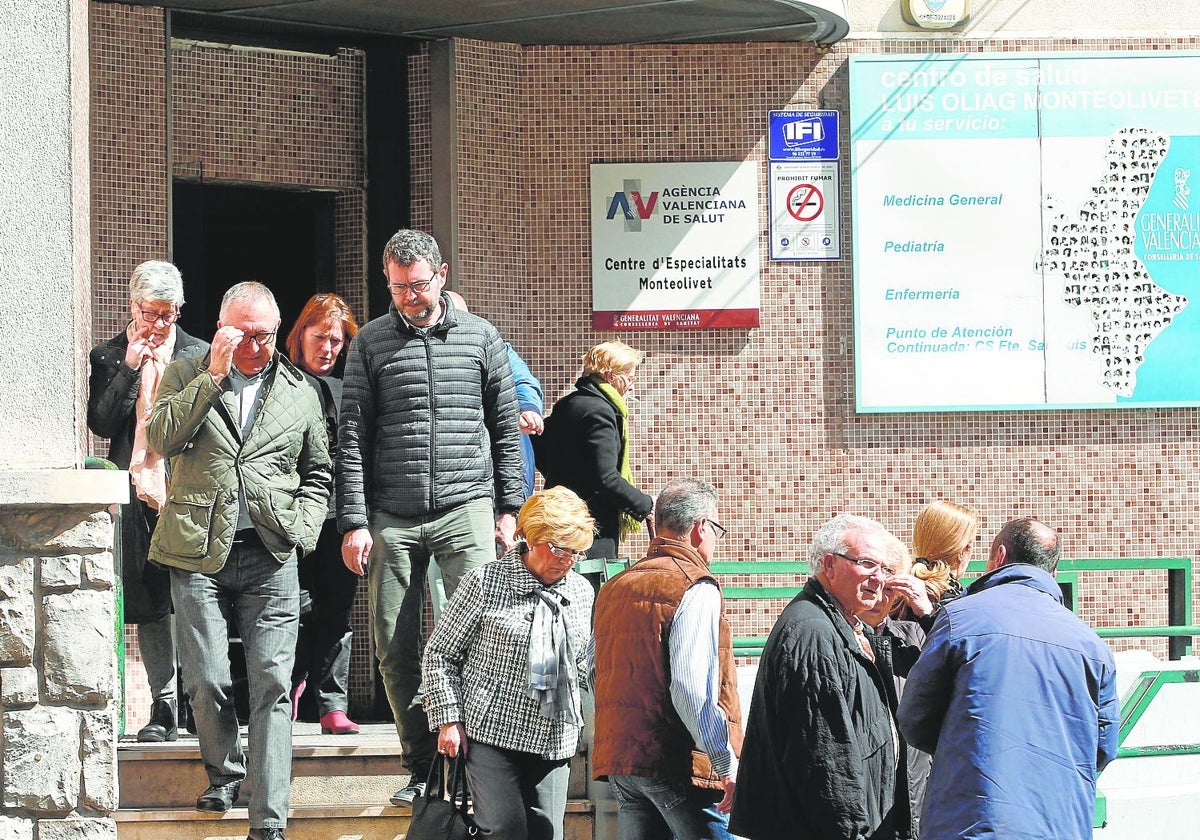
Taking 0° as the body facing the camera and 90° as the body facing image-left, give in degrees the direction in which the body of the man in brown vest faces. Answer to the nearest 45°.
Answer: approximately 225°

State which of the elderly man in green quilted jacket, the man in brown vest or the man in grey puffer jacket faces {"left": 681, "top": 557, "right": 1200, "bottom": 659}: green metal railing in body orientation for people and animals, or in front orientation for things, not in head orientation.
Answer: the man in brown vest

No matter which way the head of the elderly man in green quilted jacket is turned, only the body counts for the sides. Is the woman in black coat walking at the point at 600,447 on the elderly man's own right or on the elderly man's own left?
on the elderly man's own left

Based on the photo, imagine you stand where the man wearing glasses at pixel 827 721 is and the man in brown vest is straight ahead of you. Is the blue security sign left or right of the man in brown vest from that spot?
right

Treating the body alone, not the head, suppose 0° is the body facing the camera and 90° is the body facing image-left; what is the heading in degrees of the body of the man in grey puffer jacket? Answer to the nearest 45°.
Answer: approximately 0°

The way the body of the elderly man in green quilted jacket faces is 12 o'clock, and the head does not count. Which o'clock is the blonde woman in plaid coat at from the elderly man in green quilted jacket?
The blonde woman in plaid coat is roughly at 10 o'clock from the elderly man in green quilted jacket.

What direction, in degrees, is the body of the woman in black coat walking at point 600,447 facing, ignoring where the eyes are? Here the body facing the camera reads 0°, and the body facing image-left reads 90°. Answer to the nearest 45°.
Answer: approximately 270°

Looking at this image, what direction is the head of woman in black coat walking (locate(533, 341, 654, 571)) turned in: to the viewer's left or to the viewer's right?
to the viewer's right
